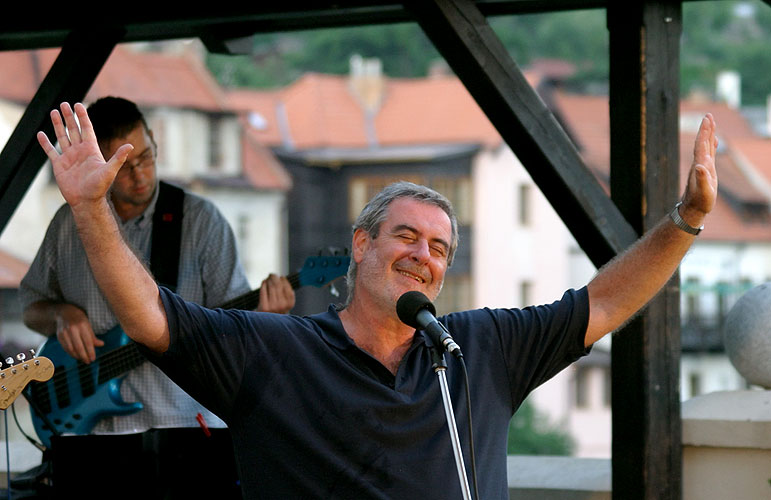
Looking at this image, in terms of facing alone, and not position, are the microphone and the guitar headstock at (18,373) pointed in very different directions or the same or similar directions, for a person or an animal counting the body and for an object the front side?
very different directions

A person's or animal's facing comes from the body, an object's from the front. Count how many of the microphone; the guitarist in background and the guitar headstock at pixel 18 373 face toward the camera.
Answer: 2

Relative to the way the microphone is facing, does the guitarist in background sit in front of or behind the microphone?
in front

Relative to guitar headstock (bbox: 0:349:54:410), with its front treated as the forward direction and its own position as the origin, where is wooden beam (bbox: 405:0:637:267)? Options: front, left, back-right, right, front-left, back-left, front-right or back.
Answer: left

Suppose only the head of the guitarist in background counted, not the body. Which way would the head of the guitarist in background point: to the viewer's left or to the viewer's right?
to the viewer's right

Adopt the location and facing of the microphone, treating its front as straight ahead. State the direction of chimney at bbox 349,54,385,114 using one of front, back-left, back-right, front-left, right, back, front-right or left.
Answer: front-right

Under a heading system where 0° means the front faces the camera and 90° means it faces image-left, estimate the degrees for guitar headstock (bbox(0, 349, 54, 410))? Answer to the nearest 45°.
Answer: approximately 0°

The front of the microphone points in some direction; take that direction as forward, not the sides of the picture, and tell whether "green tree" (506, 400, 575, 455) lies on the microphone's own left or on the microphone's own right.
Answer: on the microphone's own right

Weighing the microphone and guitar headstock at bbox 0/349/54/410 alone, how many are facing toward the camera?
1
